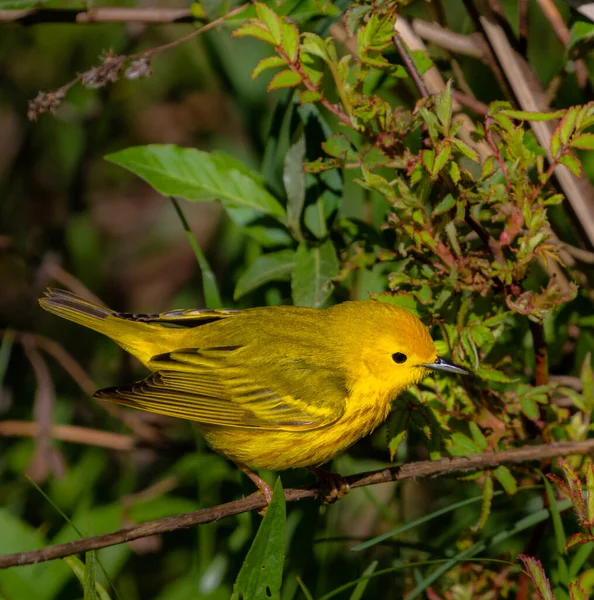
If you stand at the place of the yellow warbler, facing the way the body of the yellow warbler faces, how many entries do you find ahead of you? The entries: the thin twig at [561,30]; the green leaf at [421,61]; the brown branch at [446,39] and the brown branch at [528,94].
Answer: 4

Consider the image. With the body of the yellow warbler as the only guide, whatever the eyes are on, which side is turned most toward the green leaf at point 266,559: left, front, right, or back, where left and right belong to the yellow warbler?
right

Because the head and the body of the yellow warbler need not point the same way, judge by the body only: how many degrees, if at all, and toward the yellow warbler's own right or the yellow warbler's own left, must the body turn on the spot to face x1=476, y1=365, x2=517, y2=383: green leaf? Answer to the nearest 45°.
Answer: approximately 45° to the yellow warbler's own right

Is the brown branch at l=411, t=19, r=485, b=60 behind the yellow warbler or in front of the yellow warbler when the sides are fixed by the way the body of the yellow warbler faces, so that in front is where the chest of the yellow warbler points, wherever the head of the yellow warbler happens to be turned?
in front

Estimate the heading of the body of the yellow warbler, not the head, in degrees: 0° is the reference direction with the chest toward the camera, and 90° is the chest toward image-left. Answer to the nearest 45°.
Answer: approximately 270°

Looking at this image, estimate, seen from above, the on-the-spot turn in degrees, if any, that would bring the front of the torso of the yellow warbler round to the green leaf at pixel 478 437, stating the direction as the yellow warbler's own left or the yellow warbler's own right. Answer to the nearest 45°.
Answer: approximately 45° to the yellow warbler's own right
